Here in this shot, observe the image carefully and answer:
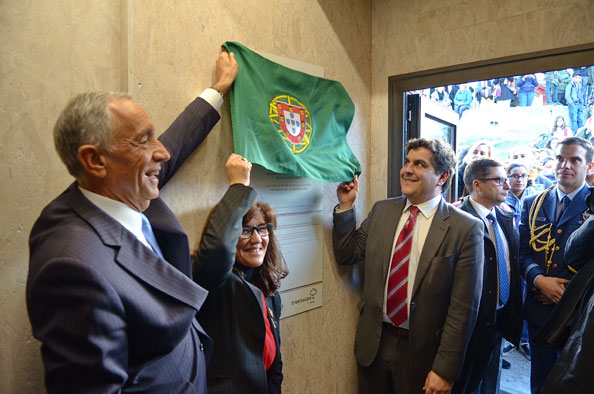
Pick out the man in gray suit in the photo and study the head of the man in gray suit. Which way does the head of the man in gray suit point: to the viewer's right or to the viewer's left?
to the viewer's left

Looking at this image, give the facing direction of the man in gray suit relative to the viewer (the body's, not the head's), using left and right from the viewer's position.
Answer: facing the viewer and to the left of the viewer

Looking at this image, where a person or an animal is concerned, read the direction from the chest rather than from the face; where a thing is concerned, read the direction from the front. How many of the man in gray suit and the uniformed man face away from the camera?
0

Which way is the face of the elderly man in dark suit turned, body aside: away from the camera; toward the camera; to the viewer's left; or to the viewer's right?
to the viewer's right

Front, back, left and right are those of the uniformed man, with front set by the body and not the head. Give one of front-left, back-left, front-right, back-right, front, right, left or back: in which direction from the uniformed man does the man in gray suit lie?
front-right

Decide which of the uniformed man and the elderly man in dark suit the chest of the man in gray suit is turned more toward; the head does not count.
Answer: the elderly man in dark suit

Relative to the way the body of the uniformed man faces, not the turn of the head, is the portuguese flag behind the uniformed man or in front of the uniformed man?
in front

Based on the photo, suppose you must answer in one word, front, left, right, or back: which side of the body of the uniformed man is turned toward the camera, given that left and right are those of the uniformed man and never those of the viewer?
front
